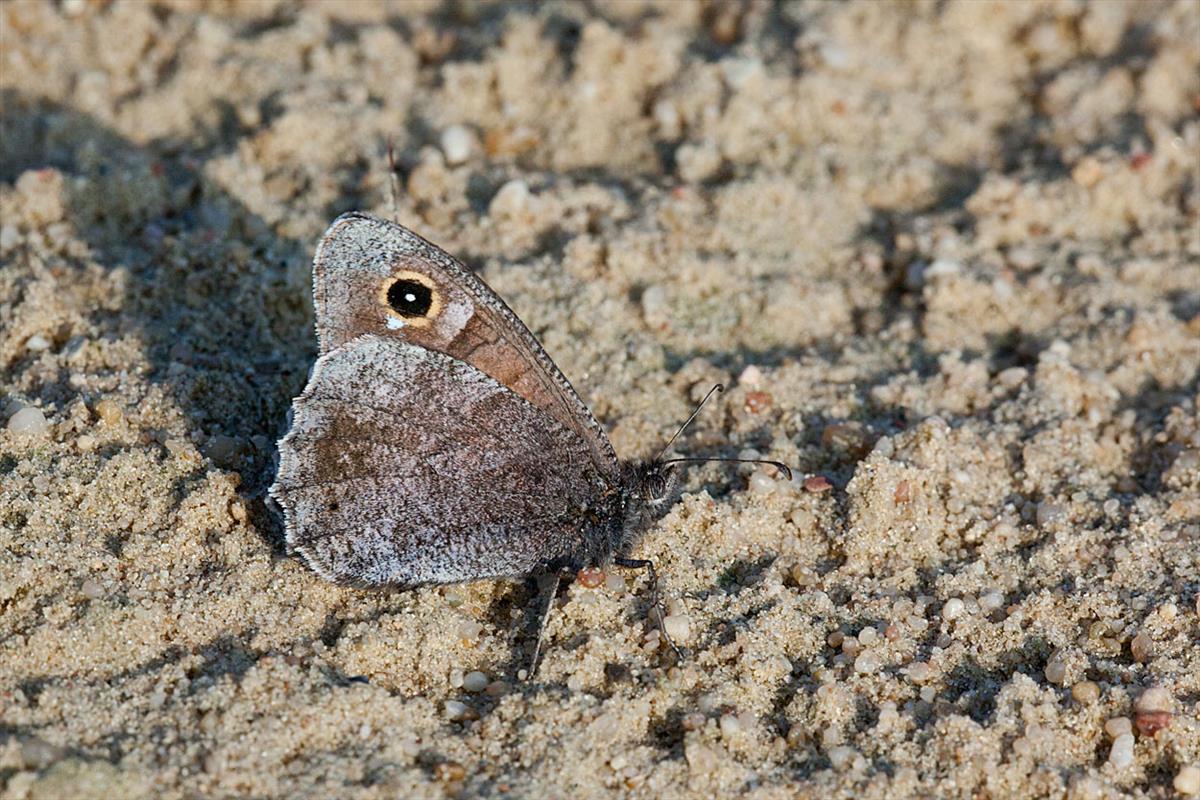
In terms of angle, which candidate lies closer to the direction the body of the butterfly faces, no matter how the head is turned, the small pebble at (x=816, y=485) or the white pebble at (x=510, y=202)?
the small pebble

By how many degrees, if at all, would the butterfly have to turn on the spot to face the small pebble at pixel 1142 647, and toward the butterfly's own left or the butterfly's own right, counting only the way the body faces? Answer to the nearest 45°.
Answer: approximately 45° to the butterfly's own right

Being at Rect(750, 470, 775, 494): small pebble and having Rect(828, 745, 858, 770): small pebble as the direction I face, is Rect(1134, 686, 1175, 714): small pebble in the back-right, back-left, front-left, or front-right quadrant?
front-left

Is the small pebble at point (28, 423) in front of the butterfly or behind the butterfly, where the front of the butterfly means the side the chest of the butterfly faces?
behind

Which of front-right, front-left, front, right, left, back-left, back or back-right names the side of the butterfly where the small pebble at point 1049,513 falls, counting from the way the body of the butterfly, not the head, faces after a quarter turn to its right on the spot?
left

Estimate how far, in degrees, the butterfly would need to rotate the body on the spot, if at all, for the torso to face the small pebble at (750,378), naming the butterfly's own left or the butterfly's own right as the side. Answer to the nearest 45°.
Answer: approximately 45° to the butterfly's own left

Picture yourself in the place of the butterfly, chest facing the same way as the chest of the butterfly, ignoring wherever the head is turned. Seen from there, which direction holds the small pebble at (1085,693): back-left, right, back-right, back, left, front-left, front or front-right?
front-right

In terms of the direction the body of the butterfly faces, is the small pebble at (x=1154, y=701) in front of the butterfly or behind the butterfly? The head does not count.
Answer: in front

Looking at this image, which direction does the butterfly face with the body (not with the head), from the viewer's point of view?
to the viewer's right

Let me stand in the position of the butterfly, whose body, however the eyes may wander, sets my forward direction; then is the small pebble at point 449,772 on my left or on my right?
on my right

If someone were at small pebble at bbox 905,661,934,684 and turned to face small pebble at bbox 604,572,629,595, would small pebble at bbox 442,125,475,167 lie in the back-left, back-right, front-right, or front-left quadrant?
front-right

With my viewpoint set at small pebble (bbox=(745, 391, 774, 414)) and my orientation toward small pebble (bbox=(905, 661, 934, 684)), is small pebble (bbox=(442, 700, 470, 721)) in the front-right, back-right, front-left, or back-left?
front-right

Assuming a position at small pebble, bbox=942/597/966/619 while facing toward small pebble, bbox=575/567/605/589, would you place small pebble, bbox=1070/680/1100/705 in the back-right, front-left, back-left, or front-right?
back-left

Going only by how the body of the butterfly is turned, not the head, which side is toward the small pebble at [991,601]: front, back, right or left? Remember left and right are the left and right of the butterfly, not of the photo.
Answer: front

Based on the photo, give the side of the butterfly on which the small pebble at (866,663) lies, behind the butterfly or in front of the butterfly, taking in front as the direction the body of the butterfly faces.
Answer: in front
